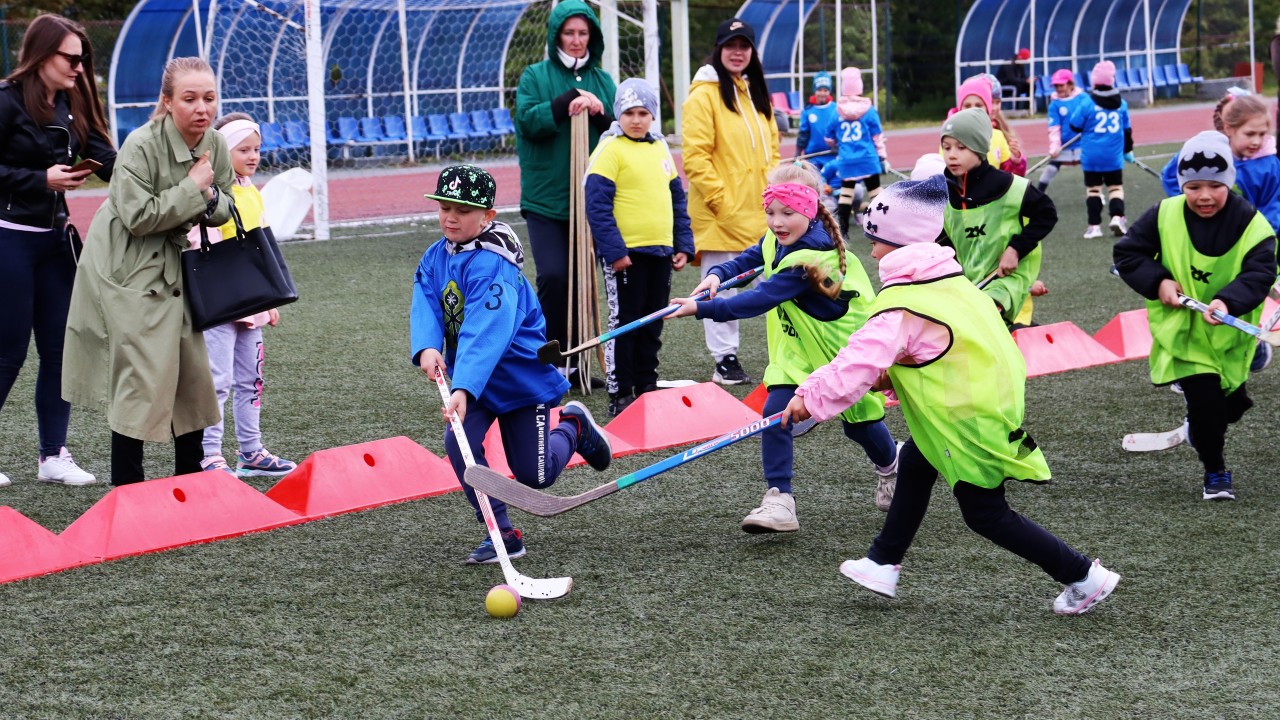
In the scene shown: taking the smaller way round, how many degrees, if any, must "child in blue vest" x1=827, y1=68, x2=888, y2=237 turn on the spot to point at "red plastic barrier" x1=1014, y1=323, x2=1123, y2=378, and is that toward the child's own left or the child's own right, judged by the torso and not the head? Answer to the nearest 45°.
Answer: approximately 180°

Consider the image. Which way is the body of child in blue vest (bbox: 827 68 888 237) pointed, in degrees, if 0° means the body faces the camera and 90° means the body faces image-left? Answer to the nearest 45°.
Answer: approximately 180°

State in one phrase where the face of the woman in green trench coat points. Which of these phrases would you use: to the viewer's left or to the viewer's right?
to the viewer's right

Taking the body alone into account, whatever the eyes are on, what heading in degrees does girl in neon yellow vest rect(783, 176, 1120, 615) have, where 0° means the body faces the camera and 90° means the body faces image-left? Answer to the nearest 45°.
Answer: approximately 90°

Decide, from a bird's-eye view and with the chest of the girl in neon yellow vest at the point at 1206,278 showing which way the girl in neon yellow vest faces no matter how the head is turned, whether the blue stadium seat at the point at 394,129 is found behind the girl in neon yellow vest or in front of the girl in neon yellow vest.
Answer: behind

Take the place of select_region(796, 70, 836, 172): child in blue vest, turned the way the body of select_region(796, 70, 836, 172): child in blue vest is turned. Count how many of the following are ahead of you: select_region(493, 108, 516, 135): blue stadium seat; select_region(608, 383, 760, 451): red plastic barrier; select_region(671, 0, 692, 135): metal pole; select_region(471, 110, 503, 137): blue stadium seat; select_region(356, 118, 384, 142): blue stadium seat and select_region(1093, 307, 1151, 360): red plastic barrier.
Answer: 2

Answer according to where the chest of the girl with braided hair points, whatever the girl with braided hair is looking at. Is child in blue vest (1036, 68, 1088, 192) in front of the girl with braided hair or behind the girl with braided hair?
behind

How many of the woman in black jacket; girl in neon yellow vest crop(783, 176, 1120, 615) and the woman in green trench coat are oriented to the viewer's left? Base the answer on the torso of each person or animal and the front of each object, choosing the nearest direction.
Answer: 1

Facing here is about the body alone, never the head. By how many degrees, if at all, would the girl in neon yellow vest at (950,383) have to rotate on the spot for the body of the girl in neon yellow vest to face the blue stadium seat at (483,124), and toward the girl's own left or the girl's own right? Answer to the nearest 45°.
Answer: approximately 90° to the girl's own right

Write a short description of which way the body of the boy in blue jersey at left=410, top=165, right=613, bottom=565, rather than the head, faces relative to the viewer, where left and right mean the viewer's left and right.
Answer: facing the viewer and to the left of the viewer

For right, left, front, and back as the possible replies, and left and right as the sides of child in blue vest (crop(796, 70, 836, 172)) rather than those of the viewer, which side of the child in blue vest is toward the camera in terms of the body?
front

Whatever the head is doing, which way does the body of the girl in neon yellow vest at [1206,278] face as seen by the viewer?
toward the camera

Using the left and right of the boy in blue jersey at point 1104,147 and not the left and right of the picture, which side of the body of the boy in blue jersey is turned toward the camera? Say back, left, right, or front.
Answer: back

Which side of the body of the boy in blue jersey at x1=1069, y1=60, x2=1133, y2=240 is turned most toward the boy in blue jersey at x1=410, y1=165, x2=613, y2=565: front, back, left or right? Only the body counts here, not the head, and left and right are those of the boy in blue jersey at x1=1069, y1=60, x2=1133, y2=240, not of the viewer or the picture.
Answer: back
